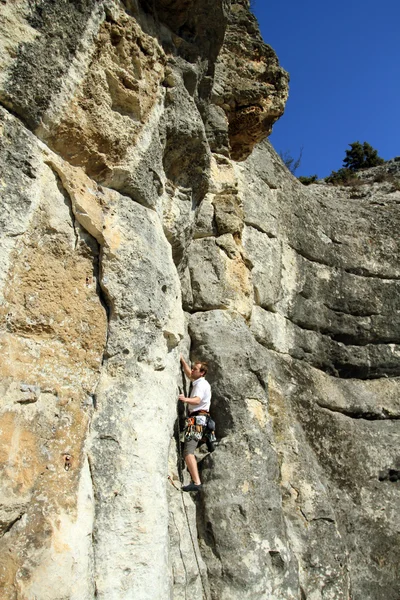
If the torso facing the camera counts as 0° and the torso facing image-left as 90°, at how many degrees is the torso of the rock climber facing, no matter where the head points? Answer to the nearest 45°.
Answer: approximately 90°

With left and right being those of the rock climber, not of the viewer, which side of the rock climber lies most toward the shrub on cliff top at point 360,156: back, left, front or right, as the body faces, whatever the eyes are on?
right

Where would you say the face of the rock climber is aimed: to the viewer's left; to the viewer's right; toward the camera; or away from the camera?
to the viewer's left
